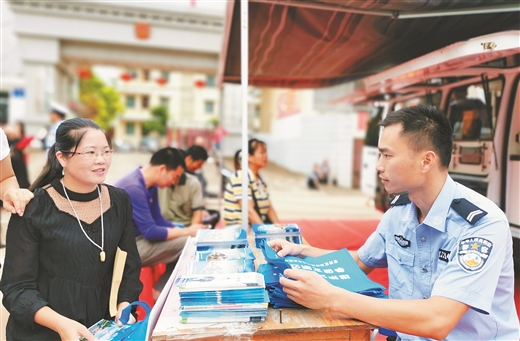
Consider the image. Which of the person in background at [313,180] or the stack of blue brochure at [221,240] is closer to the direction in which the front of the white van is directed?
the person in background

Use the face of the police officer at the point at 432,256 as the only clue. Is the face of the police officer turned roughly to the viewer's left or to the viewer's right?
to the viewer's left
